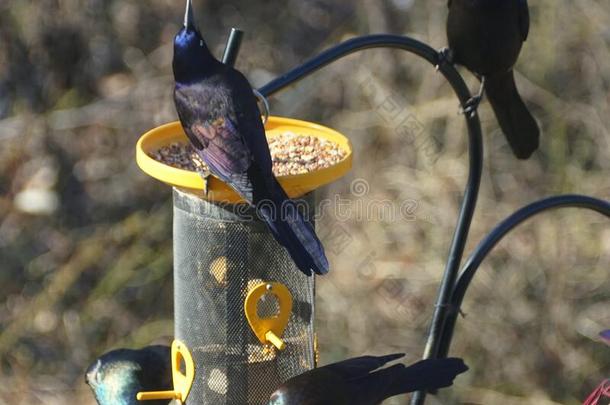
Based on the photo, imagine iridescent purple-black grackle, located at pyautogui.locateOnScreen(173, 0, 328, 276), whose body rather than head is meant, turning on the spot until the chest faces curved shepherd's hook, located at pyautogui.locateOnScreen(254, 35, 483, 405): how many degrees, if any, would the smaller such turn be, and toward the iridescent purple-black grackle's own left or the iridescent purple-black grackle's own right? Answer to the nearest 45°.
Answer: approximately 135° to the iridescent purple-black grackle's own right

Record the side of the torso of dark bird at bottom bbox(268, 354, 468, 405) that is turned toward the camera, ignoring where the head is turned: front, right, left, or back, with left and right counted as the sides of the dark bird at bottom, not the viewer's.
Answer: left

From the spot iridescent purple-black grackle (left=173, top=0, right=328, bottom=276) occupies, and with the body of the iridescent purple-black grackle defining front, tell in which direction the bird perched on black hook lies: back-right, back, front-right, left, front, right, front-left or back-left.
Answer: right

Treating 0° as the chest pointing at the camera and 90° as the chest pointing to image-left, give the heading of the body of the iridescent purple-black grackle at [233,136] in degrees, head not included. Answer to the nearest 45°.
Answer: approximately 135°
